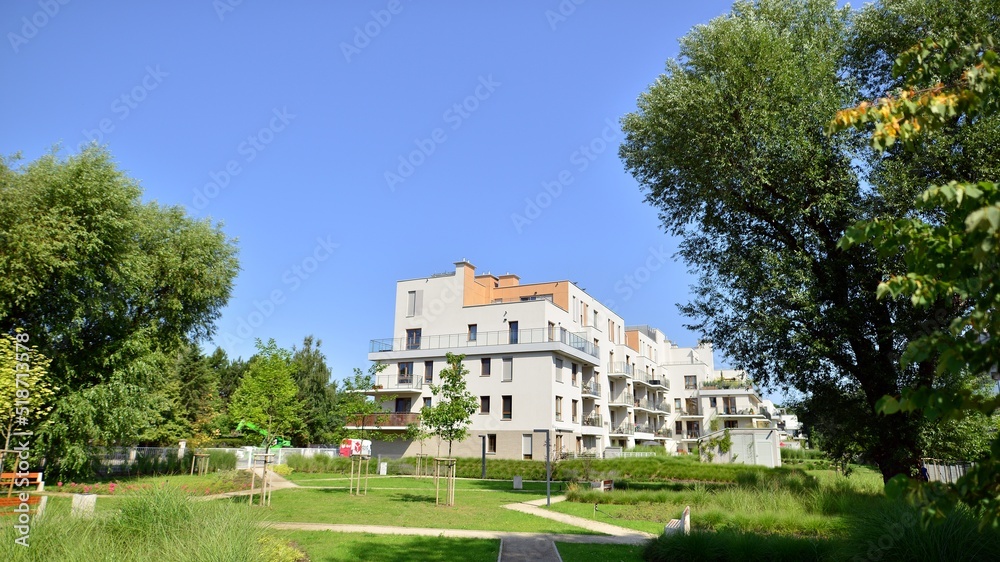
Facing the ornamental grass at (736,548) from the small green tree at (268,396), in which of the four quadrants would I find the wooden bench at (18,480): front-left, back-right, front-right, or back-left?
back-right

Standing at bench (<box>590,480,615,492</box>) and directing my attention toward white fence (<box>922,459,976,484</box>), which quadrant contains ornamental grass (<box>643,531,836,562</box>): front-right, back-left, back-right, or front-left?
back-right

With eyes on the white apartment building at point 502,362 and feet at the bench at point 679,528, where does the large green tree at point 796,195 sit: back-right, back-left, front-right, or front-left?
front-right
